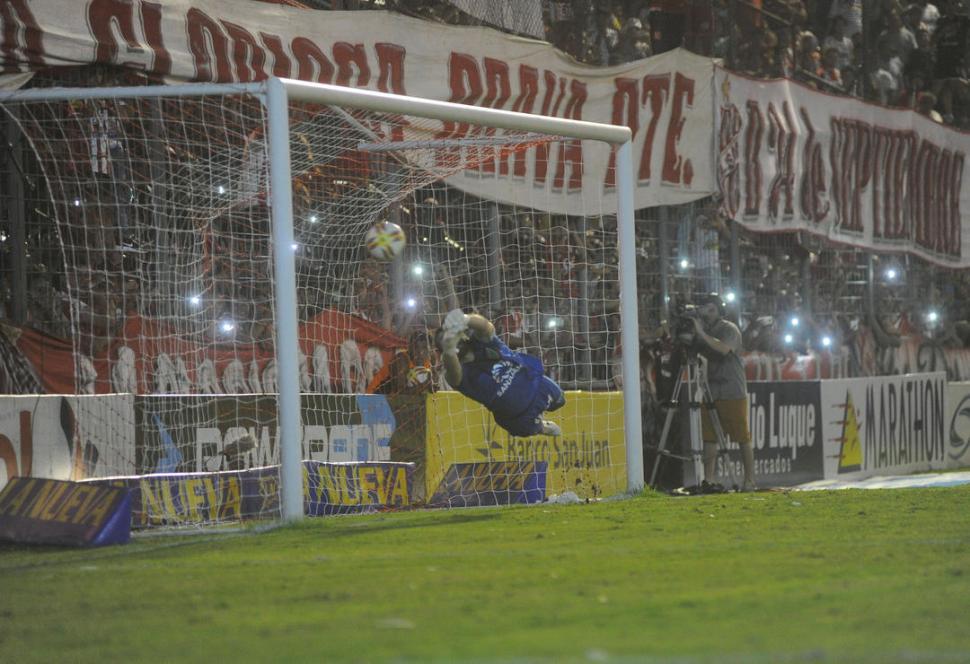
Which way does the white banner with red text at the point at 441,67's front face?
toward the camera

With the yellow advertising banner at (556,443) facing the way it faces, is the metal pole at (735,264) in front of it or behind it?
behind

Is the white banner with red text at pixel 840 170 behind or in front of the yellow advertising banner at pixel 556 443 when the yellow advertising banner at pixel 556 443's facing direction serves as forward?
behind

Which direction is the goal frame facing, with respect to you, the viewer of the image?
facing the viewer and to the right of the viewer

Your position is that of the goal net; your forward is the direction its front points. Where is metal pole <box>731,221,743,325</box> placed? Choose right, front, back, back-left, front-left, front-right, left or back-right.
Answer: left

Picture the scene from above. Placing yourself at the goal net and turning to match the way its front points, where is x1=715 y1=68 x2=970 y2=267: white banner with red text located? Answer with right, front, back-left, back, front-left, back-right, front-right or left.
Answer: left

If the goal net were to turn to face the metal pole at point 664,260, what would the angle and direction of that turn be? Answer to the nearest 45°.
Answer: approximately 90° to its left

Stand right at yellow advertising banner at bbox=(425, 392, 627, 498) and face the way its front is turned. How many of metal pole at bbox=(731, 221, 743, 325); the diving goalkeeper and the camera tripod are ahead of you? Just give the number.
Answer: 1

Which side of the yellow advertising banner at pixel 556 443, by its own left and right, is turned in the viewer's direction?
front

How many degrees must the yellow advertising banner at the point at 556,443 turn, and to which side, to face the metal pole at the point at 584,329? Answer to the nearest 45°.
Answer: approximately 180°

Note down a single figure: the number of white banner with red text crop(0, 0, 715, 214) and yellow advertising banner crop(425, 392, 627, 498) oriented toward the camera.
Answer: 2

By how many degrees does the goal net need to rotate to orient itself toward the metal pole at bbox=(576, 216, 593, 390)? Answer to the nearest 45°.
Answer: approximately 90° to its left
